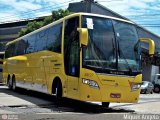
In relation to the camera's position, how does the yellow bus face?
facing the viewer and to the right of the viewer
